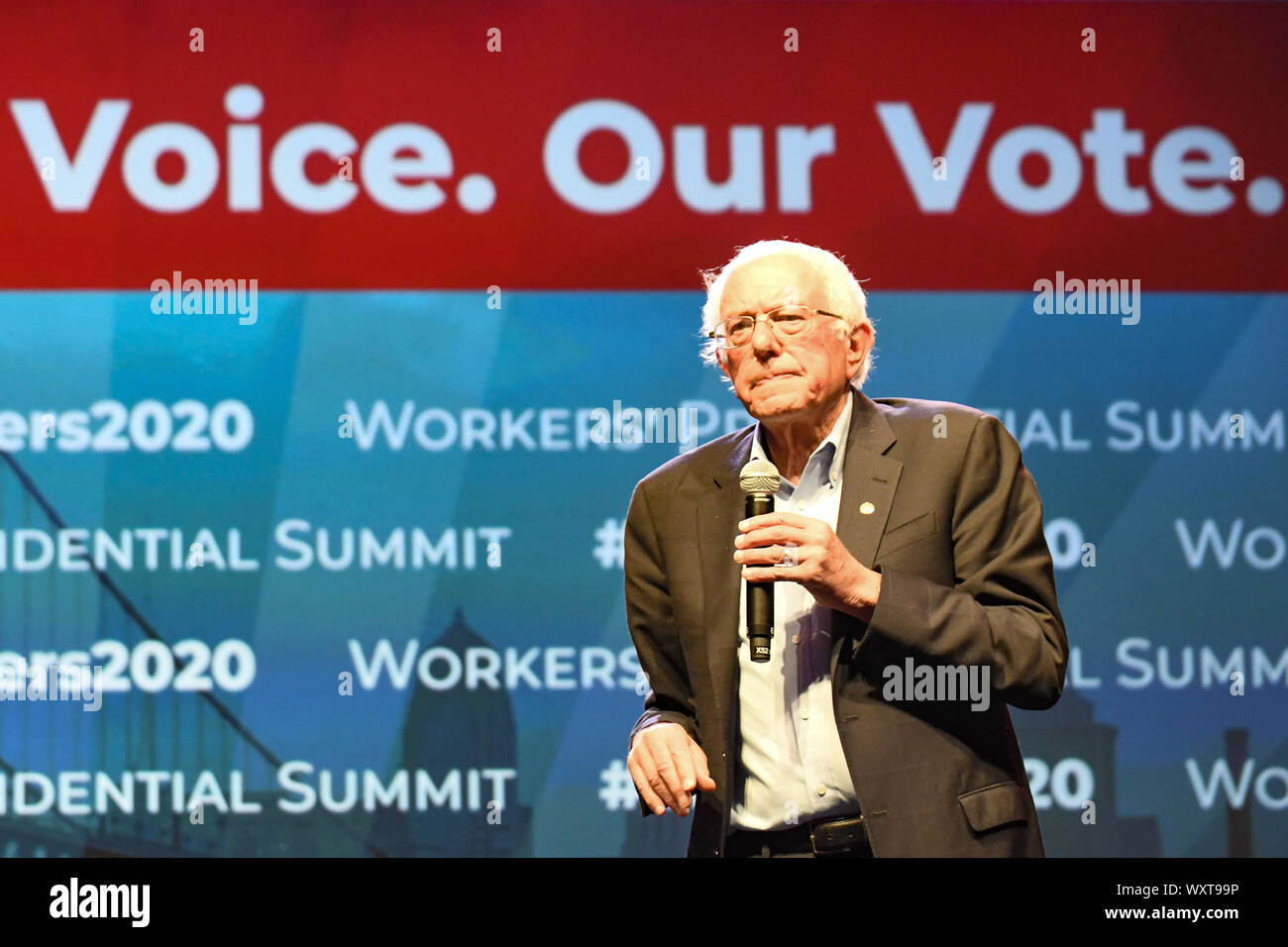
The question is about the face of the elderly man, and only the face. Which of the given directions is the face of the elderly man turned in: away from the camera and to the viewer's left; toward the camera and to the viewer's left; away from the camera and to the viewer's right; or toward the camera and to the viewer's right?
toward the camera and to the viewer's left

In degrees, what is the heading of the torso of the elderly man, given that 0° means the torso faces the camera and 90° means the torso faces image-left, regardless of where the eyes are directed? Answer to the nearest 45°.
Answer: approximately 45°
